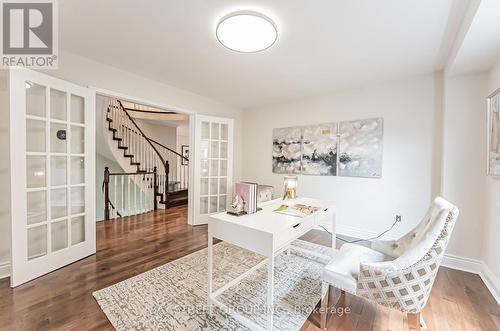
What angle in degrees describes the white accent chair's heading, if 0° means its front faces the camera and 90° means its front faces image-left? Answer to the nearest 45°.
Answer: approximately 90°

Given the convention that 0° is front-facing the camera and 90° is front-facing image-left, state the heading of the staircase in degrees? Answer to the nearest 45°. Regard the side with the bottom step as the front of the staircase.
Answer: approximately 315°

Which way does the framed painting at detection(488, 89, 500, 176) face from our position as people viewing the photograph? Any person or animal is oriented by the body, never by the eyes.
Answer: facing to the left of the viewer

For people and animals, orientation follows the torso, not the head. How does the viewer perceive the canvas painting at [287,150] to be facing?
facing the viewer and to the left of the viewer

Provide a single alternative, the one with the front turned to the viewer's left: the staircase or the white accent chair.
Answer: the white accent chair

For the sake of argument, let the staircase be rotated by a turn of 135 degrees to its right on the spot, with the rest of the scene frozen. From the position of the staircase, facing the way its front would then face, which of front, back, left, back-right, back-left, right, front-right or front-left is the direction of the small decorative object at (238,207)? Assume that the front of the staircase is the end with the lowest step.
left

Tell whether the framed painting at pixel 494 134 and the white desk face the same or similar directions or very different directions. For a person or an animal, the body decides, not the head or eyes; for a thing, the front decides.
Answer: very different directions

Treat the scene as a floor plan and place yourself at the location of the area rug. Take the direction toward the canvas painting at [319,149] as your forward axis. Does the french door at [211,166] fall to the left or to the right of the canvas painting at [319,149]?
left

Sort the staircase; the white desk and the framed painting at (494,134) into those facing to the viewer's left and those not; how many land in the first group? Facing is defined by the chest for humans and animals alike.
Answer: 1

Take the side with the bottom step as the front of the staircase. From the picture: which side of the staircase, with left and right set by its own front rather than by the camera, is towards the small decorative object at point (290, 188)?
front

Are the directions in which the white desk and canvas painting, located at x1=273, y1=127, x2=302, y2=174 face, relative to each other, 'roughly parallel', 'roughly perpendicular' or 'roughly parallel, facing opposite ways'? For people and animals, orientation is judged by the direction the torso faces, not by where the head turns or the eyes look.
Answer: roughly perpendicular

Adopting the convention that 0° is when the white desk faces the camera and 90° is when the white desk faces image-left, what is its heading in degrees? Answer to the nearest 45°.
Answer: approximately 315°
